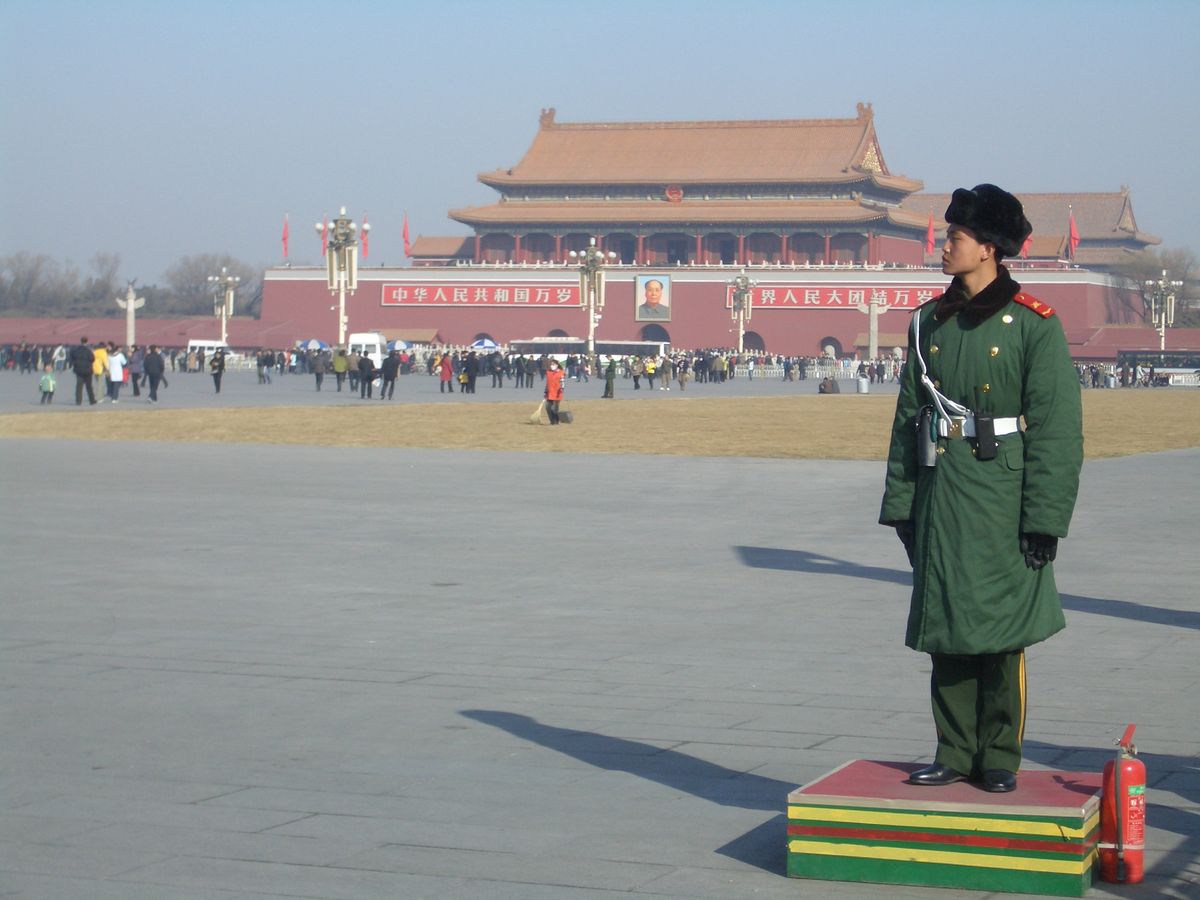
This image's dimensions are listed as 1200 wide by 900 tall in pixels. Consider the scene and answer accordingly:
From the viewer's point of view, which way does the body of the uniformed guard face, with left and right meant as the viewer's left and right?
facing the viewer and to the left of the viewer

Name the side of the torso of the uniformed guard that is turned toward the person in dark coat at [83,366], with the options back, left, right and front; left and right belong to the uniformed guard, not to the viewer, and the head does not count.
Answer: right

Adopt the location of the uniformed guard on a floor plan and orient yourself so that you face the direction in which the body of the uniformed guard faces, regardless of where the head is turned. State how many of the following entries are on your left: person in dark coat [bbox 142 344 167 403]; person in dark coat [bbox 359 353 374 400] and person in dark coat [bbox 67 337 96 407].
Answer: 0

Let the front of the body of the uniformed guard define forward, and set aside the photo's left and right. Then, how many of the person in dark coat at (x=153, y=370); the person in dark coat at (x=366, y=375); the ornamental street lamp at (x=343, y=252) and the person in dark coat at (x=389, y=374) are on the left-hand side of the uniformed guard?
0

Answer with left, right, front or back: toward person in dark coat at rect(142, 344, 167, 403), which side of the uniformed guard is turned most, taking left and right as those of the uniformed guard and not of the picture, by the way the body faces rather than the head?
right

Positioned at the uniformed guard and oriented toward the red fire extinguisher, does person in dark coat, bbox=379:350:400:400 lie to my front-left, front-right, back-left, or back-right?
back-left

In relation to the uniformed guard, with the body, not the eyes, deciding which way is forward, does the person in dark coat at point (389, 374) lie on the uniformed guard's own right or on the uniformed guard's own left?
on the uniformed guard's own right

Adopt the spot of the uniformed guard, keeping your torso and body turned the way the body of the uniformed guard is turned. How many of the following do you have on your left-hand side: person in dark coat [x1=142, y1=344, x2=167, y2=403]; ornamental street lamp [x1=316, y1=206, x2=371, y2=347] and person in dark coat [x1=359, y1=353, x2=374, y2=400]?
0

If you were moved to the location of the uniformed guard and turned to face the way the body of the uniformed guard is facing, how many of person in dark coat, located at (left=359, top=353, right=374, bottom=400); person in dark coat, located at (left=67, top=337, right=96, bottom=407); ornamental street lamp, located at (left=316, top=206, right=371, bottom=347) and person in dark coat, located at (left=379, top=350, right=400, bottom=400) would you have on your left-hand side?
0

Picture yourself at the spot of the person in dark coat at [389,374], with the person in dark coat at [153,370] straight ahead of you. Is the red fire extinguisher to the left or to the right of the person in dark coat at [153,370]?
left

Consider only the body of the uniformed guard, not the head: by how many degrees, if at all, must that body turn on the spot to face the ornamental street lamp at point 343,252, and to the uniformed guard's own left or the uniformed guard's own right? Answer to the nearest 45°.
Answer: approximately 90° to the uniformed guard's own right
